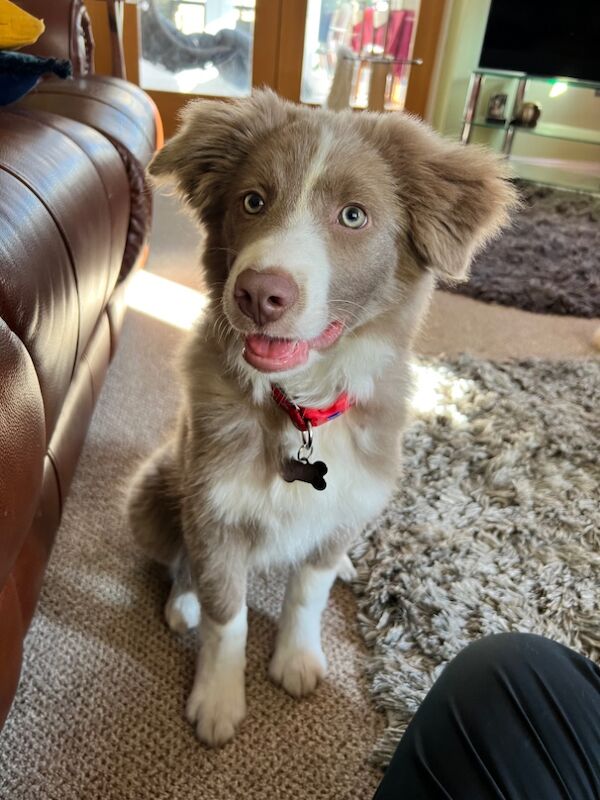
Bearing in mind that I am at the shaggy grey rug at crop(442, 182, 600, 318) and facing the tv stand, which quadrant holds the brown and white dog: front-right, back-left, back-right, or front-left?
back-left

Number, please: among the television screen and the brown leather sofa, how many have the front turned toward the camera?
1

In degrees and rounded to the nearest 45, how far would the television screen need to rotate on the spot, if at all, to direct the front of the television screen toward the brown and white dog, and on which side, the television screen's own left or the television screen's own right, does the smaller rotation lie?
0° — it already faces it

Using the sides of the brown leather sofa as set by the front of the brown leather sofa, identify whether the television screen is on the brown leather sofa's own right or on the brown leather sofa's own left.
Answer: on the brown leather sofa's own left

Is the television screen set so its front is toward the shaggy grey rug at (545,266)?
yes

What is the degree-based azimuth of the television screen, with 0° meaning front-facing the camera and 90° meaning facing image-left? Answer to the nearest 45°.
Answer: approximately 0°

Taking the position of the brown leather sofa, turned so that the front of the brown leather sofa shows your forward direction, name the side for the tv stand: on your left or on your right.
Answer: on your left

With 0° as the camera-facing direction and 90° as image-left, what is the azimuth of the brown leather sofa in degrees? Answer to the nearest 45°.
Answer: approximately 270°
